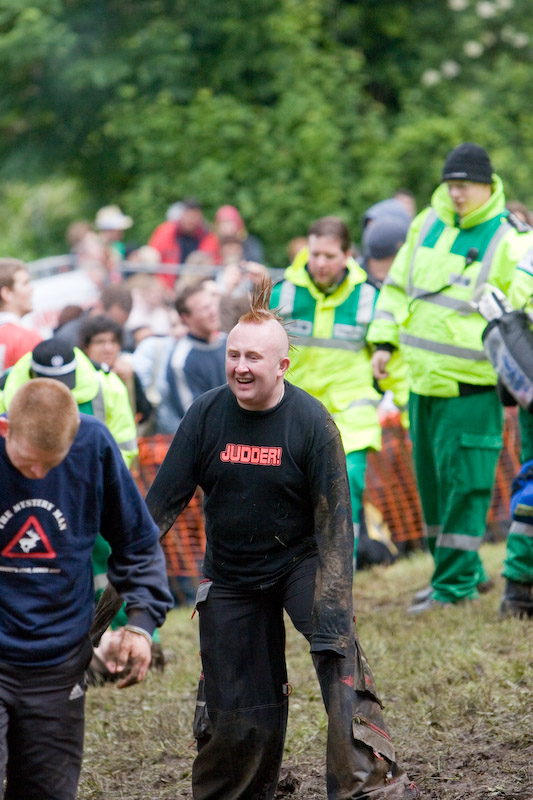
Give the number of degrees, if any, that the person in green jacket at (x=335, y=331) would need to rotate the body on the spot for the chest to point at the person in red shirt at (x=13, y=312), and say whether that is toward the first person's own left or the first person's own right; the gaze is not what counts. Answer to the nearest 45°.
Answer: approximately 90° to the first person's own right

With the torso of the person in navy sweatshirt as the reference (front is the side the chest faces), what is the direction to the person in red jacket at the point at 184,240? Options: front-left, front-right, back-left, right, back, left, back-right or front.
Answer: back

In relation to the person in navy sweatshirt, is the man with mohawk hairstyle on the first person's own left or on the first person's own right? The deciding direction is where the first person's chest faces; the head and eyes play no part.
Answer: on the first person's own left

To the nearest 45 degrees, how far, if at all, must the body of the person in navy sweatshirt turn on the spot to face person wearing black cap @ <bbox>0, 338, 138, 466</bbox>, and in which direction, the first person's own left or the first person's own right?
approximately 180°

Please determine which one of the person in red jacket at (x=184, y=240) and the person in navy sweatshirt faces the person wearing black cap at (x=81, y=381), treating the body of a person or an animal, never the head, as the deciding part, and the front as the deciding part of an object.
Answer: the person in red jacket

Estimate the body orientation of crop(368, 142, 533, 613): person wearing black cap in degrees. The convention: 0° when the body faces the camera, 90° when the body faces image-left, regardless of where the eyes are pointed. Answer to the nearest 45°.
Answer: approximately 45°

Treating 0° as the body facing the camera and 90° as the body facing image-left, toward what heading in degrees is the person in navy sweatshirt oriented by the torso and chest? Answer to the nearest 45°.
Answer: approximately 0°

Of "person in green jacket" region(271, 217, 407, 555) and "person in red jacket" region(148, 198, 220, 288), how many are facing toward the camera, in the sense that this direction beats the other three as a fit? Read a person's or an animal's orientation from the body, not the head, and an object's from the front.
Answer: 2
